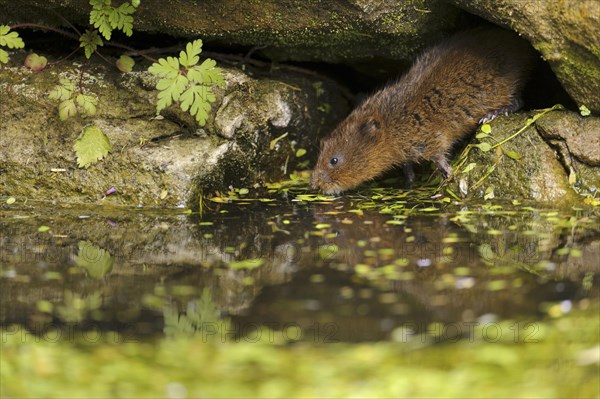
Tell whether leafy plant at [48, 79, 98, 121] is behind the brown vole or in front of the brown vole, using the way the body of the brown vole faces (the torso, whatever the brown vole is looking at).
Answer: in front

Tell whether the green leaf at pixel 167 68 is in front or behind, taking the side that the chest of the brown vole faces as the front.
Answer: in front

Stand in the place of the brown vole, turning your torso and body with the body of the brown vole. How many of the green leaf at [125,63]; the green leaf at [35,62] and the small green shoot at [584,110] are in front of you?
2

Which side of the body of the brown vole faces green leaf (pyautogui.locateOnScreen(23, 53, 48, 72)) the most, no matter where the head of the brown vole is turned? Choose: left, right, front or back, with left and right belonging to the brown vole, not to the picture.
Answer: front

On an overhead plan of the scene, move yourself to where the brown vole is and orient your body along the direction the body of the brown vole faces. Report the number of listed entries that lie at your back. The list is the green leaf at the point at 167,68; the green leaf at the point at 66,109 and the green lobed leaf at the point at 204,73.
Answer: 0

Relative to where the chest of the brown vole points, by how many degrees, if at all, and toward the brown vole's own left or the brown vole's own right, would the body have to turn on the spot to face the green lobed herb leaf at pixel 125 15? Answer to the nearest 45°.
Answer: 0° — it already faces it

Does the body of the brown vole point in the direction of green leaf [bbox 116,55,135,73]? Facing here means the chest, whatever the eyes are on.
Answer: yes

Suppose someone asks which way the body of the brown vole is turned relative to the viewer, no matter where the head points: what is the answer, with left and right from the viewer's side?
facing to the left of the viewer

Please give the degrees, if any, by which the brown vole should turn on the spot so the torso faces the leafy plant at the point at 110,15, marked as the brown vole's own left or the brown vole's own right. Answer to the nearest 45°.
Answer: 0° — it already faces it
